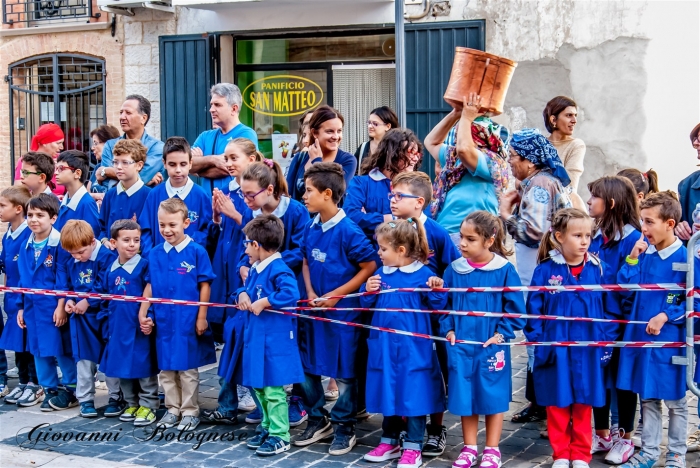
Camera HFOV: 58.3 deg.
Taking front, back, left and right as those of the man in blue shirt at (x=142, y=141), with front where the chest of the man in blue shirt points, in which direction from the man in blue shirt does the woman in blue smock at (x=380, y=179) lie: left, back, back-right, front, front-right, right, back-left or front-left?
left

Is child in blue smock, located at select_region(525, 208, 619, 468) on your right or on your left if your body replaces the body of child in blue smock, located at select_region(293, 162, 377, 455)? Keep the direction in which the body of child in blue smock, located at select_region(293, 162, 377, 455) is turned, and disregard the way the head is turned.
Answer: on your left

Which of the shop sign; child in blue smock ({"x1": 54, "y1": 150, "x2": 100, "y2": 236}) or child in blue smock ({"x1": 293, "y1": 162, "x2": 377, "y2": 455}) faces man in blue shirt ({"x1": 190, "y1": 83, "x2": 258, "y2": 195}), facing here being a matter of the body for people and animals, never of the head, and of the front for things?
the shop sign

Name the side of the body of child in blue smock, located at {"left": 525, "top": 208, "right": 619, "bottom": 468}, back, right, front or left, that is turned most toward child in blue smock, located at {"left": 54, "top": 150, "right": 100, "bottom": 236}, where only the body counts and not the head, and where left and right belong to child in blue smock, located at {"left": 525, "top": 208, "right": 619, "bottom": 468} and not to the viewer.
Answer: right

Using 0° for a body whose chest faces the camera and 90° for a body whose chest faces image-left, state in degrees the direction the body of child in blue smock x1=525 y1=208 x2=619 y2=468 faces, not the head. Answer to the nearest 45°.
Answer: approximately 0°

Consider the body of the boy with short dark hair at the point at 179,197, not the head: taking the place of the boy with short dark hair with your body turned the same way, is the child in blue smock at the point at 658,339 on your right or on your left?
on your left

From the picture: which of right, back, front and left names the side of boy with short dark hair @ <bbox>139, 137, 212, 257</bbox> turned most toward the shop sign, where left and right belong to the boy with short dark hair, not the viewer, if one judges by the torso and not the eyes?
back

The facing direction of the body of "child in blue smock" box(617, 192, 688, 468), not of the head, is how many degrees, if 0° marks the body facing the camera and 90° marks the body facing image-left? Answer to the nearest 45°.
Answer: approximately 45°

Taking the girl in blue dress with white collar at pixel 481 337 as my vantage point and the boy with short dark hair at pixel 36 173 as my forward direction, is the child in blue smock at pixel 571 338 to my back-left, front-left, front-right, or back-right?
back-right

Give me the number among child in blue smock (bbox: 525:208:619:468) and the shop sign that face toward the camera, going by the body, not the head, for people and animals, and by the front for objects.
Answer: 2

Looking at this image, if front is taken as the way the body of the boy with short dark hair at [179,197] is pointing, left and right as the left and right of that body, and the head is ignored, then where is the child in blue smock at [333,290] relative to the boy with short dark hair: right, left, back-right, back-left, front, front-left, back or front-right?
front-left

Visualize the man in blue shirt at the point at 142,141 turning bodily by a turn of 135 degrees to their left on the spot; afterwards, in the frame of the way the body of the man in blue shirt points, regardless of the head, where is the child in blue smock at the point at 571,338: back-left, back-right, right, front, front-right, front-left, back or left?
front-right
